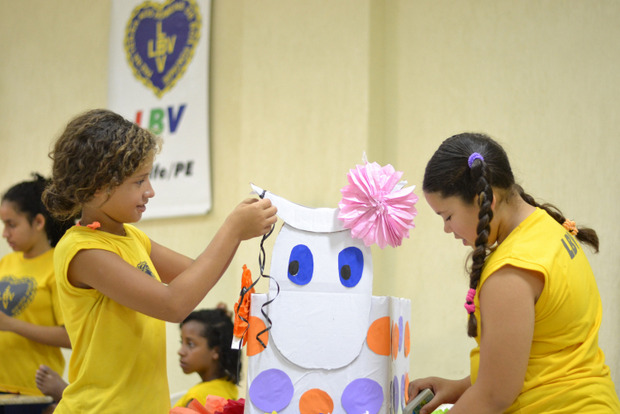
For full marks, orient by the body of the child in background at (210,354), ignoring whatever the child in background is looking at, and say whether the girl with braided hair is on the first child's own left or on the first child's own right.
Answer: on the first child's own left

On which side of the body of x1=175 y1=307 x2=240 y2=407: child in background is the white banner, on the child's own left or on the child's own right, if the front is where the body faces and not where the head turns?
on the child's own right

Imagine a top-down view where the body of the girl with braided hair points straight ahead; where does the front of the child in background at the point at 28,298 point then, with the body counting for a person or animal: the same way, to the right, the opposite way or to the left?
to the left

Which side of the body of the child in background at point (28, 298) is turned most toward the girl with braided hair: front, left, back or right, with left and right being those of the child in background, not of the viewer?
left

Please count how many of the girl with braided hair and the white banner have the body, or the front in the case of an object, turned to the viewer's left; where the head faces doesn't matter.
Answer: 1

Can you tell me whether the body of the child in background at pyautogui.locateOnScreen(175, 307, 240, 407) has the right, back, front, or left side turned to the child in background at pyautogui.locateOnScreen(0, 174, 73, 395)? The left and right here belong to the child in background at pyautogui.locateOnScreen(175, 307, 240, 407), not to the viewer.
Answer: front

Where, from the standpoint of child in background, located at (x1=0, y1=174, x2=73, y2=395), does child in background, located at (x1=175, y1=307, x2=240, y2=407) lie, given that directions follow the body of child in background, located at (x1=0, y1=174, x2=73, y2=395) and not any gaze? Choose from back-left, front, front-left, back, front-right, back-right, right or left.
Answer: back-left

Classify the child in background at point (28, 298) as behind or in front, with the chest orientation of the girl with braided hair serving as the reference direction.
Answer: in front

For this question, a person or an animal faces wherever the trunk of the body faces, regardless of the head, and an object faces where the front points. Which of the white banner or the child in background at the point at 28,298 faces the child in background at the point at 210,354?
the white banner

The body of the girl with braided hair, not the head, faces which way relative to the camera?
to the viewer's left

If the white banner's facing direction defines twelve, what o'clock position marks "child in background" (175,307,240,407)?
The child in background is roughly at 12 o'clock from the white banner.
